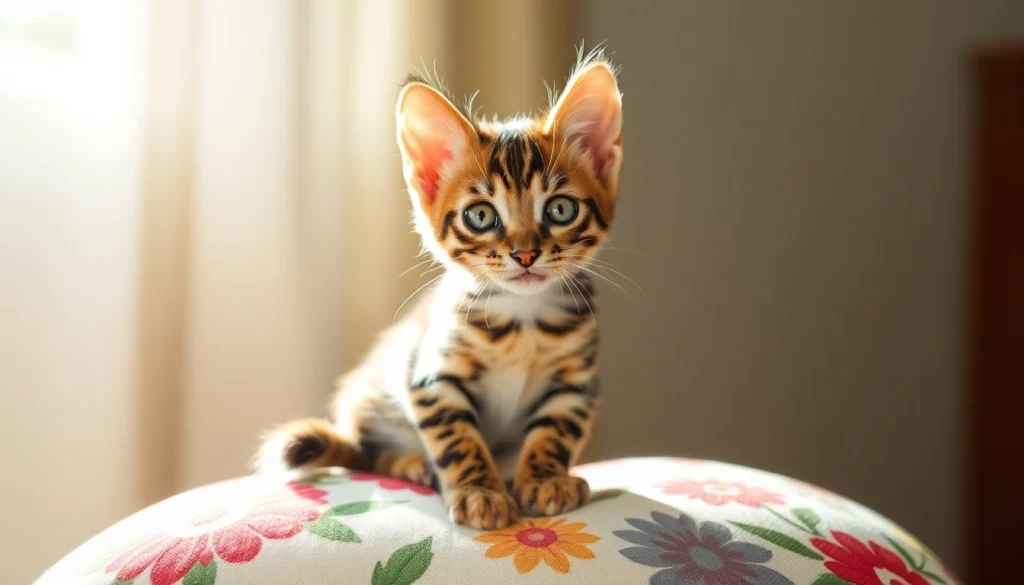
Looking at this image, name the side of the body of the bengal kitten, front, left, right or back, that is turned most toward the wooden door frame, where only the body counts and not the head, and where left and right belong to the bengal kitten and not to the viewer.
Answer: left

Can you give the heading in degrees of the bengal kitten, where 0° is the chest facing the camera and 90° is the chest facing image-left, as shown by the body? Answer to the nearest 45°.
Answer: approximately 315°
